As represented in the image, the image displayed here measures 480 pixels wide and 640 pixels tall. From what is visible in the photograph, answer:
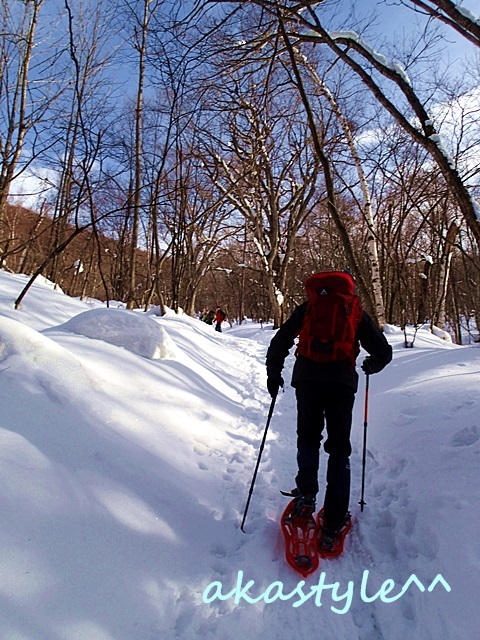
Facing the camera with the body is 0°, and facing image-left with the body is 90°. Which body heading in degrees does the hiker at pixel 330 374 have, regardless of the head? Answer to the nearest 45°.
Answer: approximately 180°

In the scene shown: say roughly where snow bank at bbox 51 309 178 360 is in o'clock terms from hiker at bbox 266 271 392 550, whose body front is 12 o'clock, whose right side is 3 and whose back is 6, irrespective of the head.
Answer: The snow bank is roughly at 10 o'clock from the hiker.
